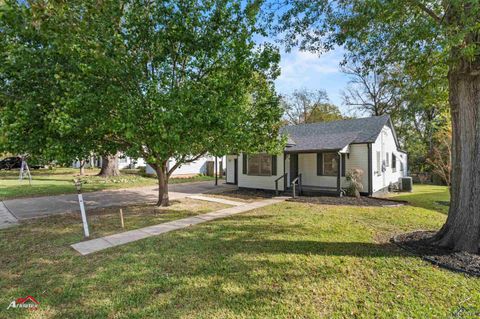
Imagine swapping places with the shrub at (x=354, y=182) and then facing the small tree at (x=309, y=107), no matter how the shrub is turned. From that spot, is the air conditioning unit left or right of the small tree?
right

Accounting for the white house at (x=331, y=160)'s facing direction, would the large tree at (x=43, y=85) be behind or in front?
in front

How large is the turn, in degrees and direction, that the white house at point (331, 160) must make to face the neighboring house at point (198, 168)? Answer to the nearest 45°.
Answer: approximately 90° to its right

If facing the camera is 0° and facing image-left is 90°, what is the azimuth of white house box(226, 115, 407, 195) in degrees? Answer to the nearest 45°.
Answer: approximately 45°

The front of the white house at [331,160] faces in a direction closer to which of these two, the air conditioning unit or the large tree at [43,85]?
the large tree

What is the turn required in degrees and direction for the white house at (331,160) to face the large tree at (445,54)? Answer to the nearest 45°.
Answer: approximately 45° to its left
